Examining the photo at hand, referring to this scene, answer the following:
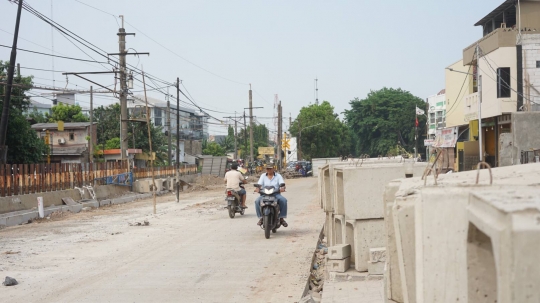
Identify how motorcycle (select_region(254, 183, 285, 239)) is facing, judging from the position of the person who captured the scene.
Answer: facing the viewer

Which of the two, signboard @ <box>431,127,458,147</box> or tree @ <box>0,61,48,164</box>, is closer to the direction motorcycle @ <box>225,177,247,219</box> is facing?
the signboard

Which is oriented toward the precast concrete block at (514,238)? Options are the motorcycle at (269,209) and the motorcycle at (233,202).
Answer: the motorcycle at (269,209)

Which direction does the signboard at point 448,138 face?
toward the camera

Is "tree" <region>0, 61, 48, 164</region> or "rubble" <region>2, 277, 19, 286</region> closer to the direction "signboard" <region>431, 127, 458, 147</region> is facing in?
the rubble

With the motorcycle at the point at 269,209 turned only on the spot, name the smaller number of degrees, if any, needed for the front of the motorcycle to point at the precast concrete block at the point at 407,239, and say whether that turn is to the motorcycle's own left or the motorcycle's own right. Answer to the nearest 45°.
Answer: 0° — it already faces it

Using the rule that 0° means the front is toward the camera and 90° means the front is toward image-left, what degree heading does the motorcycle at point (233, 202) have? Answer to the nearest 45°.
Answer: approximately 225°

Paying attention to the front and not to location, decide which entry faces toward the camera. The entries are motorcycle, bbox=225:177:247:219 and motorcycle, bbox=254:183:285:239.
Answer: motorcycle, bbox=254:183:285:239

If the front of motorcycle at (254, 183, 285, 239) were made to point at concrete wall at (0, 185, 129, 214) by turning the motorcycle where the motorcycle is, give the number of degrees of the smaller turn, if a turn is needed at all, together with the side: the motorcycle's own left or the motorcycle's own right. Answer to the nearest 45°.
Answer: approximately 135° to the motorcycle's own right

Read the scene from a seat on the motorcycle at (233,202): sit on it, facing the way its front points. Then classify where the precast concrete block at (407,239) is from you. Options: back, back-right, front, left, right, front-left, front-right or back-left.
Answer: back-right

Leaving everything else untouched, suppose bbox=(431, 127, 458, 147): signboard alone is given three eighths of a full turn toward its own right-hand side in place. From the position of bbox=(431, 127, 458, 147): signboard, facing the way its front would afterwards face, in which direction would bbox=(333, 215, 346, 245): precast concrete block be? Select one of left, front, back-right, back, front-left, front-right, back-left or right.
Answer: back-left
